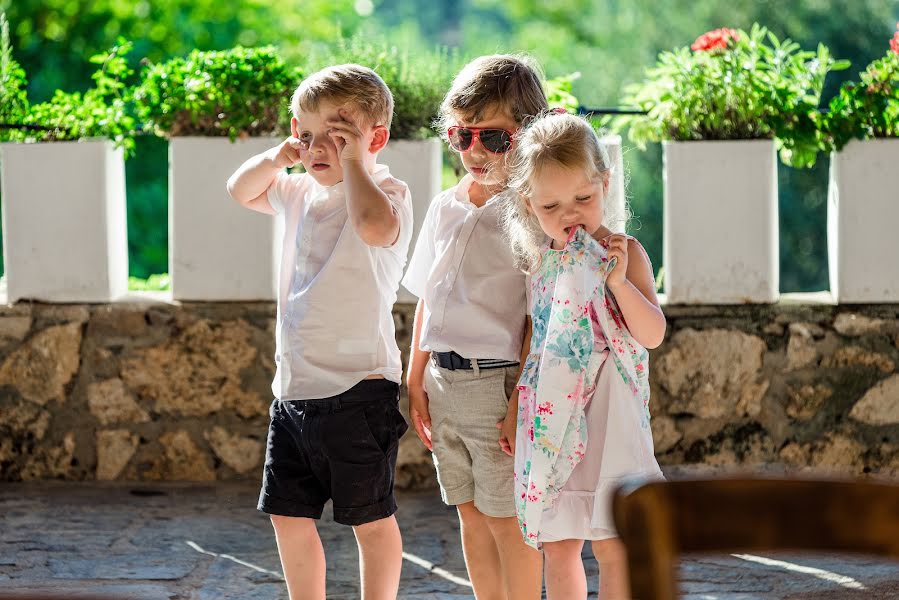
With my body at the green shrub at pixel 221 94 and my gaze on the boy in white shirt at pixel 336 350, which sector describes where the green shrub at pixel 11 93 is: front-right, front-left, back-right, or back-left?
back-right

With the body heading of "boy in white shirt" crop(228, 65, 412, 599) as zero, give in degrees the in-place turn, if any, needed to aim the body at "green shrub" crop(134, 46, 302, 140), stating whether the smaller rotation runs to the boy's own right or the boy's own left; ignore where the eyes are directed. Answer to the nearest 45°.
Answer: approximately 135° to the boy's own right

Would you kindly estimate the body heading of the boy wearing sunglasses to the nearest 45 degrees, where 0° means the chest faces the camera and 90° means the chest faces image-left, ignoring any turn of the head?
approximately 45°

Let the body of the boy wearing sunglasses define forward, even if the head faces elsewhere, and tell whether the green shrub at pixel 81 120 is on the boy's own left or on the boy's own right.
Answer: on the boy's own right

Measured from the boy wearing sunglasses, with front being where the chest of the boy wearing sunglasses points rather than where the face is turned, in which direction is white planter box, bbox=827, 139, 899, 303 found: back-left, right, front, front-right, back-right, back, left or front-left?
back

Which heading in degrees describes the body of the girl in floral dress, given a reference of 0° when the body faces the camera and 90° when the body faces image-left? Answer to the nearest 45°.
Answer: approximately 0°

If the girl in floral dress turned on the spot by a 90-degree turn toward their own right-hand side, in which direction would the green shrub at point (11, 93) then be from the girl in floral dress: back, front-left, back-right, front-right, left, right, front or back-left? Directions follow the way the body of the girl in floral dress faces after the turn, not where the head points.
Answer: front-right

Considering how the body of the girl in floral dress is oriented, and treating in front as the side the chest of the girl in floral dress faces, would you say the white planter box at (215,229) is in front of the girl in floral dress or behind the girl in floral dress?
behind

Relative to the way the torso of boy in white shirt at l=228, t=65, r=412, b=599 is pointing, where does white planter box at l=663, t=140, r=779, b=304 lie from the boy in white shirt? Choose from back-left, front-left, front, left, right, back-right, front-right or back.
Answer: back

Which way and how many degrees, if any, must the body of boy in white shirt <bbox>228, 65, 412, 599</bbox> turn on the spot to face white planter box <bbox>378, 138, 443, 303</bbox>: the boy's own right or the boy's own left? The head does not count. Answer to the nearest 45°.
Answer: approximately 135° to the boy's own right

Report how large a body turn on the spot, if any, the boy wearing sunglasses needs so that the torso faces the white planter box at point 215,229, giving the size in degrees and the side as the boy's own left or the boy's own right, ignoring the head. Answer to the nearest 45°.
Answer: approximately 90° to the boy's own right
